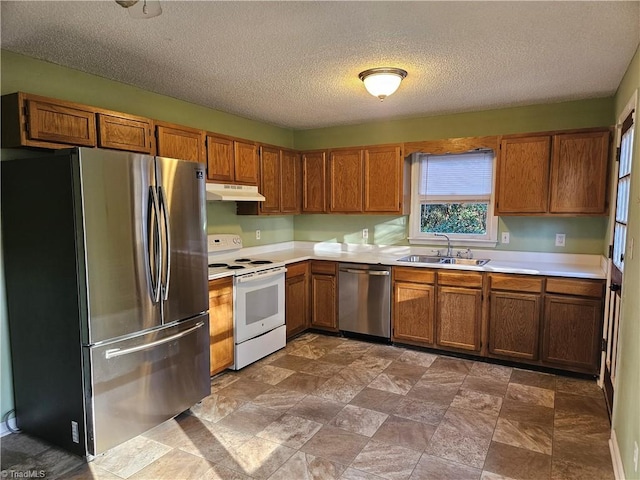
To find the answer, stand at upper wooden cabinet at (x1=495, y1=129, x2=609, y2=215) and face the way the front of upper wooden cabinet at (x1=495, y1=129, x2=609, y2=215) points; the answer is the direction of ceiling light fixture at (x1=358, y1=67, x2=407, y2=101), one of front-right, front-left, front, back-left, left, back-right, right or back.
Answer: front-right

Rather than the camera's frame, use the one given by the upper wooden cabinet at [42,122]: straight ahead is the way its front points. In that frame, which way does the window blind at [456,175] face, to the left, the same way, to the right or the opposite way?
to the right

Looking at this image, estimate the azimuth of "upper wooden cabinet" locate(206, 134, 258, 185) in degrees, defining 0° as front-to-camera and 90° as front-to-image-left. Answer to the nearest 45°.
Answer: approximately 315°

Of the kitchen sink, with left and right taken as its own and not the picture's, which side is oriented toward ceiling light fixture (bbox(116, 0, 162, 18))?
front

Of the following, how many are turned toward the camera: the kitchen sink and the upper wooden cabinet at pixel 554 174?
2

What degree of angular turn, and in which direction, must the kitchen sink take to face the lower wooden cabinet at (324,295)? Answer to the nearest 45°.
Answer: approximately 90° to its right

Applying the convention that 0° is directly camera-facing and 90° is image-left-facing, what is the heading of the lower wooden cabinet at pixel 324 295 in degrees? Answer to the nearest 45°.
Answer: approximately 45°
